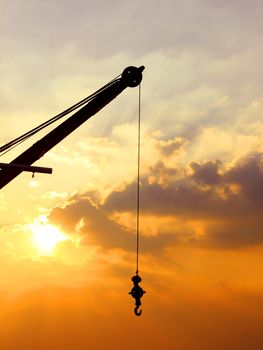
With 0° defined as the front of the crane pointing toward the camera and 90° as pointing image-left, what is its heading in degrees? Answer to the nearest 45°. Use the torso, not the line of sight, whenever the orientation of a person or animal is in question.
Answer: approximately 270°
